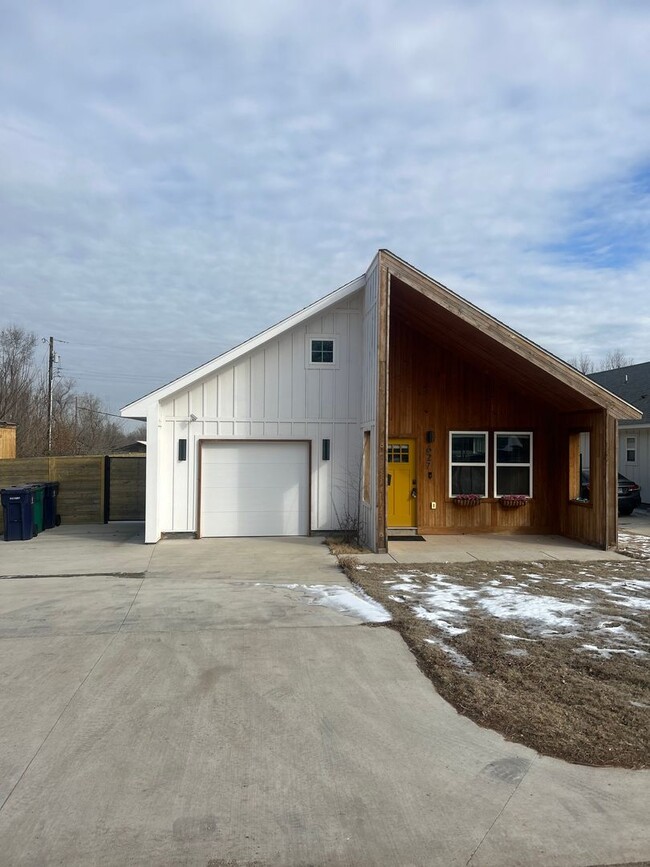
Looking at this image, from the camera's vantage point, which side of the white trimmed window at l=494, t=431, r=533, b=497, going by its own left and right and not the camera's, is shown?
front

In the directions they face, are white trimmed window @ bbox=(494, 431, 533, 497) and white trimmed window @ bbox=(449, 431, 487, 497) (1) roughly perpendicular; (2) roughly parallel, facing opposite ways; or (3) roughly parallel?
roughly parallel

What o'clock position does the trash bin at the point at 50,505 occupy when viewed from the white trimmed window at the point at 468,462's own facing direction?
The trash bin is roughly at 3 o'clock from the white trimmed window.

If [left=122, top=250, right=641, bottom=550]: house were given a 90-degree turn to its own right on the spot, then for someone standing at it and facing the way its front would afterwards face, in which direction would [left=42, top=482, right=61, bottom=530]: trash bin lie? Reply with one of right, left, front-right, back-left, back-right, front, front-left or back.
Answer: front

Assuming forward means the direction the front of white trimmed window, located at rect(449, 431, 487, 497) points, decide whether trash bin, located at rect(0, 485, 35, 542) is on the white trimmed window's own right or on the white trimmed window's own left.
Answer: on the white trimmed window's own right

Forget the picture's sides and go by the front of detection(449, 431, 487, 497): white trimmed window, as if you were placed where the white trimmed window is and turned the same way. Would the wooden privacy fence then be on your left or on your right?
on your right

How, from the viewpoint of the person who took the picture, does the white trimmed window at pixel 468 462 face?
facing the viewer

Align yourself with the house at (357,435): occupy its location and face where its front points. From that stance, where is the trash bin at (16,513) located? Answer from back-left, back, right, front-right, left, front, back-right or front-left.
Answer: right

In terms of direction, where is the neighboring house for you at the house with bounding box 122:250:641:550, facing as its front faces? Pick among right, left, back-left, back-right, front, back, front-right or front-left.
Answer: back-left

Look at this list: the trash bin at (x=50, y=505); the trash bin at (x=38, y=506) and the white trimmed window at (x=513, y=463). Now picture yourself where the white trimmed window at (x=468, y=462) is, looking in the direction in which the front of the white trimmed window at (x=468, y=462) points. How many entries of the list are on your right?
2

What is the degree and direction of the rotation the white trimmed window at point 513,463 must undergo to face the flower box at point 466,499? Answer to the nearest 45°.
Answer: approximately 45° to its right

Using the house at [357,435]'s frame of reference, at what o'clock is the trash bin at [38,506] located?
The trash bin is roughly at 3 o'clock from the house.

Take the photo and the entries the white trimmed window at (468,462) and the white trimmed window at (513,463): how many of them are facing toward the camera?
2
